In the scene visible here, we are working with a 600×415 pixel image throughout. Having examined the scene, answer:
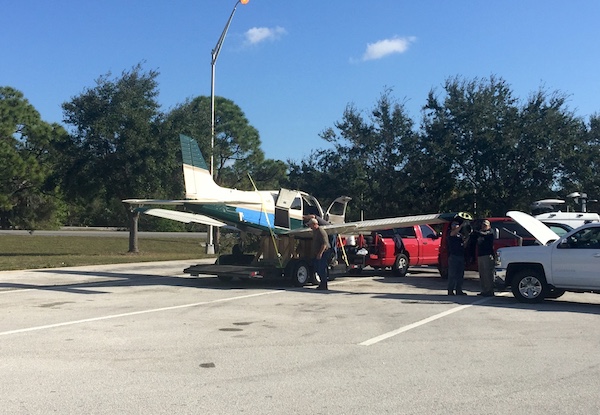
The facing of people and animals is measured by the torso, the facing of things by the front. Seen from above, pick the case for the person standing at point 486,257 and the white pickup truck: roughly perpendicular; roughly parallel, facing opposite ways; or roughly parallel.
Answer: roughly perpendicular

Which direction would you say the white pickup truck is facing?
to the viewer's left

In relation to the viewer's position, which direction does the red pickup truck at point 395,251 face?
facing away from the viewer and to the right of the viewer

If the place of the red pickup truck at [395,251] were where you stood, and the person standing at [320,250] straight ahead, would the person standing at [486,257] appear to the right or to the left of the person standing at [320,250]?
left

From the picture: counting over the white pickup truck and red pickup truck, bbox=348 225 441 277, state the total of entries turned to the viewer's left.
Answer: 1

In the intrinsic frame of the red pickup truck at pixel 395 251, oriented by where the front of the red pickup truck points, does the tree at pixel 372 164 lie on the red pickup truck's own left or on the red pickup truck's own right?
on the red pickup truck's own left

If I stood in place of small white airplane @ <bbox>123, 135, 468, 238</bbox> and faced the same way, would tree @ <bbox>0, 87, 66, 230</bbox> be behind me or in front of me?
behind
